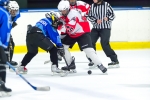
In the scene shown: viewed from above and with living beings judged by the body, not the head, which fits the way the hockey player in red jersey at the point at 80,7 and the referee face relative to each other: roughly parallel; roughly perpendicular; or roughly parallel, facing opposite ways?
roughly parallel

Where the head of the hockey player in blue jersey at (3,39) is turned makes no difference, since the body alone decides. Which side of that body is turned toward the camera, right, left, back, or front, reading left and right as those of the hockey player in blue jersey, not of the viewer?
right

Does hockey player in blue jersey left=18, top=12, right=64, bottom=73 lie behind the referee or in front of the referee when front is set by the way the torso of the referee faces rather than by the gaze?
in front

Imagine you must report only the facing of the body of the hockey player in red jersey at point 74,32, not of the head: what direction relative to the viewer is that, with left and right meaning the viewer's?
facing the viewer and to the left of the viewer

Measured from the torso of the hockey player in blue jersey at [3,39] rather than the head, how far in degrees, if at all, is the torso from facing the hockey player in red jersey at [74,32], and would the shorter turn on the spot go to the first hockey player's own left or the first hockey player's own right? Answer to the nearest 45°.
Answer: approximately 45° to the first hockey player's own left

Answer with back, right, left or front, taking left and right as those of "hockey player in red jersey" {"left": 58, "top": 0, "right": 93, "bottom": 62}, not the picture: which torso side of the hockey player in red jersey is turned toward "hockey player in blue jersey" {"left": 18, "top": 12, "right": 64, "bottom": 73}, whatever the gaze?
front

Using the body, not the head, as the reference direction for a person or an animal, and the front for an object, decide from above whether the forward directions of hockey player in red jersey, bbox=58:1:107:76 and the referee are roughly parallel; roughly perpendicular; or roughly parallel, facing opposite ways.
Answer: roughly parallel
